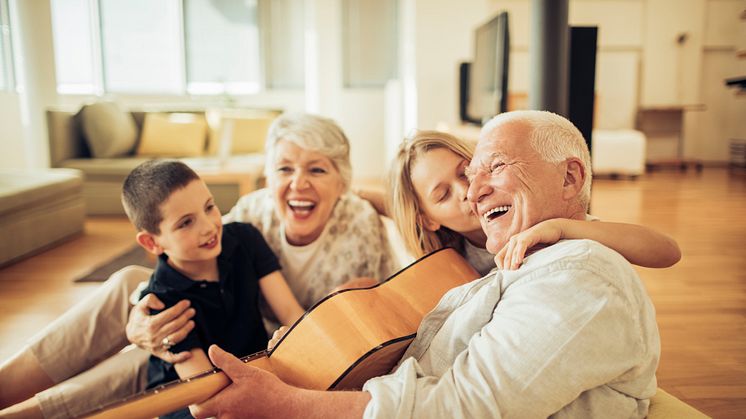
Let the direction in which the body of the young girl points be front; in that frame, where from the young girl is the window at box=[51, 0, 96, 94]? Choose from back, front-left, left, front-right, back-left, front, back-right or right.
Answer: back

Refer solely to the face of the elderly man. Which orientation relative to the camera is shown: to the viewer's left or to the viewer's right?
to the viewer's left

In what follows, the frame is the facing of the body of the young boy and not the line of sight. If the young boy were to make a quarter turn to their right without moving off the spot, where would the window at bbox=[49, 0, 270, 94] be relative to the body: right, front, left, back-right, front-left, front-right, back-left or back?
back-right

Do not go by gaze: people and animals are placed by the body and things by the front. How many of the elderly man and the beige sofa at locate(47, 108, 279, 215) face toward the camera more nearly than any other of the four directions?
1

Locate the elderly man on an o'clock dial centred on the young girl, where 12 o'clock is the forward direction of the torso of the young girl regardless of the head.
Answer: The elderly man is roughly at 1 o'clock from the young girl.

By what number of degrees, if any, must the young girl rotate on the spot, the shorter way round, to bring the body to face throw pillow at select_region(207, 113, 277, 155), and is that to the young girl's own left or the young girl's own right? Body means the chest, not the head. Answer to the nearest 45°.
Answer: approximately 180°

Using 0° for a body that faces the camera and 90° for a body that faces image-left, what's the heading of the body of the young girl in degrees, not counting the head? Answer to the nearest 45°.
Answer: approximately 315°

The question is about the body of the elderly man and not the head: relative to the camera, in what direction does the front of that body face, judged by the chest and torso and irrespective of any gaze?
to the viewer's left

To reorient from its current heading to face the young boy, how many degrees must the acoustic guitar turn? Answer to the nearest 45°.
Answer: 0° — it already faces them

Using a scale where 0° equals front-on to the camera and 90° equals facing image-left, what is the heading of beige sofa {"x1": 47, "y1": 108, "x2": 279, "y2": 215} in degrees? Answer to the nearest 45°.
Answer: approximately 0°

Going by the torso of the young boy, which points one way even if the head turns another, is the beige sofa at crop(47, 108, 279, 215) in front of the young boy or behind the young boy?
behind
